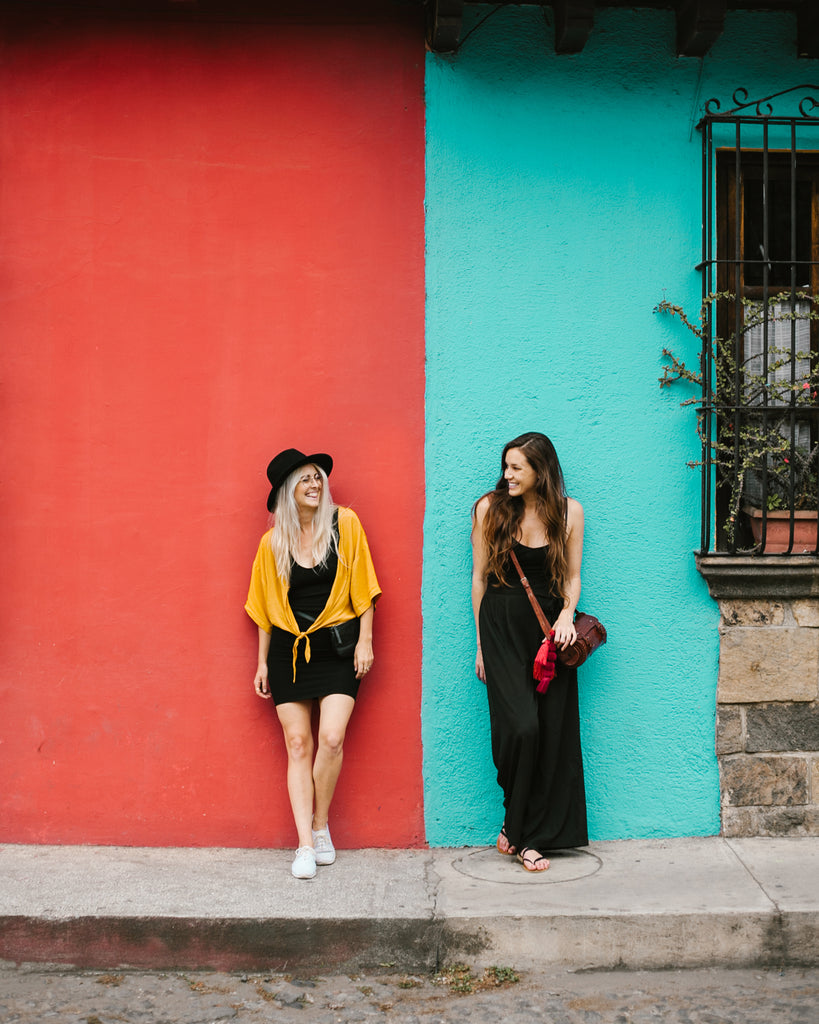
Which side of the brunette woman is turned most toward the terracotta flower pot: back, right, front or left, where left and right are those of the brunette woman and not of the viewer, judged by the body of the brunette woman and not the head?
left

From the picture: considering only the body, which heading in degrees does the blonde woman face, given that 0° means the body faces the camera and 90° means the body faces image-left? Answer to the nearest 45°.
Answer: approximately 0°

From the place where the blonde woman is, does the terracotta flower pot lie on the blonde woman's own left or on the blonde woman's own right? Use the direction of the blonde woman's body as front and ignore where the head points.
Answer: on the blonde woman's own left

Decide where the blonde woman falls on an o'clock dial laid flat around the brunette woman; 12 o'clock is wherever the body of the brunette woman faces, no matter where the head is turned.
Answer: The blonde woman is roughly at 3 o'clock from the brunette woman.

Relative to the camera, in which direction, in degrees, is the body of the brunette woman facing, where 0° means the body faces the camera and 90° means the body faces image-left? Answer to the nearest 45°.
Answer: approximately 0°

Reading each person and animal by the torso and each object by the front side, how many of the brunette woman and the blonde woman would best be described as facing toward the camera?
2
